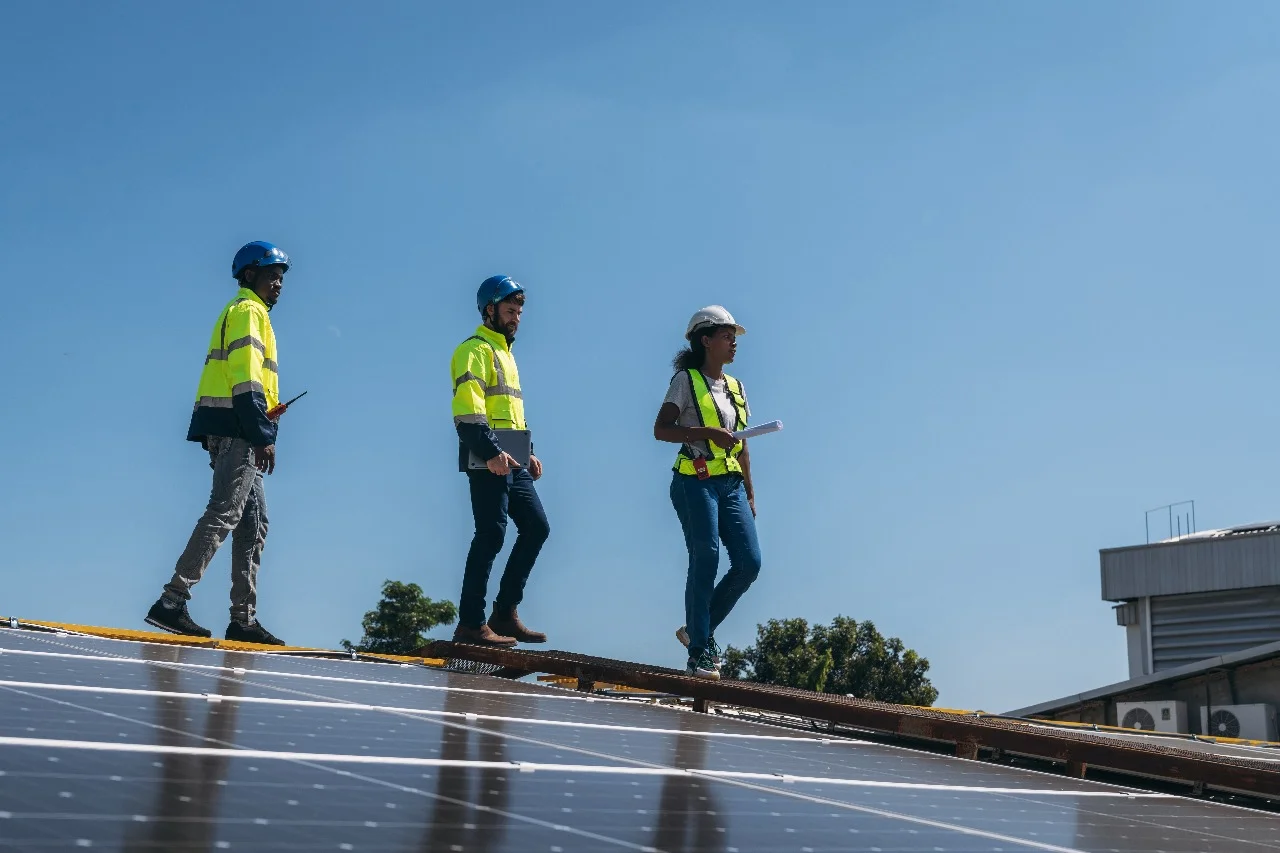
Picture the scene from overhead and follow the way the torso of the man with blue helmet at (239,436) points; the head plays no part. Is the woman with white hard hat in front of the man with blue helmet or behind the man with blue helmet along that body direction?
in front

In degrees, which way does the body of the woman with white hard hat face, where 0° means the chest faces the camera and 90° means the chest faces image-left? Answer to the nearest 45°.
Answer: approximately 315°

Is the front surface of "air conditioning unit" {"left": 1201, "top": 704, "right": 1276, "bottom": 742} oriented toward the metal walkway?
yes

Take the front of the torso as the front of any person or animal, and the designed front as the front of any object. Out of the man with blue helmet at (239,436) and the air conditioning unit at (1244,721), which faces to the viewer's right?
the man with blue helmet

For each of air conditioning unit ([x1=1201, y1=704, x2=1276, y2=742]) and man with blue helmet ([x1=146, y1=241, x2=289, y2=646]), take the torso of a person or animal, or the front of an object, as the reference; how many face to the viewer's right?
1

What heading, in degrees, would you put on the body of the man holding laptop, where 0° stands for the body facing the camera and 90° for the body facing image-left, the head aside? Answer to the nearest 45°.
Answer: approximately 315°

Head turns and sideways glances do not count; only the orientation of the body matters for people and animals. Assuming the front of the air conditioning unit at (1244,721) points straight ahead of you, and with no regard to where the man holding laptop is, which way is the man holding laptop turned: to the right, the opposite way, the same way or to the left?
to the left

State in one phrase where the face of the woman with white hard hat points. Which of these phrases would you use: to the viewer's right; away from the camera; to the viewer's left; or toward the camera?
to the viewer's right

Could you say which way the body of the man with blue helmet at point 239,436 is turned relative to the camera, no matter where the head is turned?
to the viewer's right

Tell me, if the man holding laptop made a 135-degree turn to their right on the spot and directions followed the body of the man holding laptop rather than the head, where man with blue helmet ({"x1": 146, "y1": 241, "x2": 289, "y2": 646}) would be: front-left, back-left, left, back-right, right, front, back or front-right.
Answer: front

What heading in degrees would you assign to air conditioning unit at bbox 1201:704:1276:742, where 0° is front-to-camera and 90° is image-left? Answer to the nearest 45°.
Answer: approximately 0°
